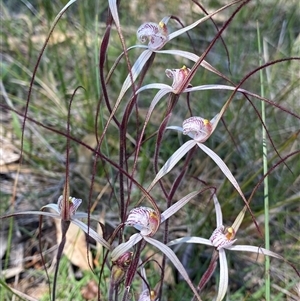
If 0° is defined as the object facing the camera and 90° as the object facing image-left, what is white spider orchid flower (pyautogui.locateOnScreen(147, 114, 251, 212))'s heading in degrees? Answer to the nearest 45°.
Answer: approximately 45°
